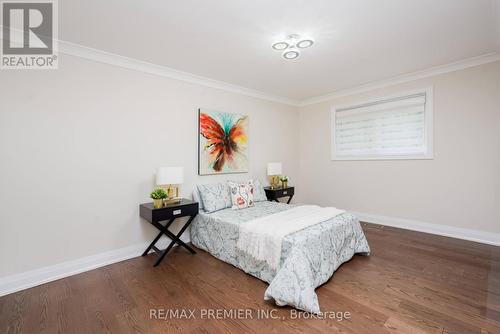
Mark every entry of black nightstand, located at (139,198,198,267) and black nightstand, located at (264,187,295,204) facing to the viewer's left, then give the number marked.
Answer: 0

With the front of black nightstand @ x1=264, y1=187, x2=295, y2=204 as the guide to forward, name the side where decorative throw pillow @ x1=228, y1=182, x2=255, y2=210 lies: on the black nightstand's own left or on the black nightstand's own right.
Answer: on the black nightstand's own right

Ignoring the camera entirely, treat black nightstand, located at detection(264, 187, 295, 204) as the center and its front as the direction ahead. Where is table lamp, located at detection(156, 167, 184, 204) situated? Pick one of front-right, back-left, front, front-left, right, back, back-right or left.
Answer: right

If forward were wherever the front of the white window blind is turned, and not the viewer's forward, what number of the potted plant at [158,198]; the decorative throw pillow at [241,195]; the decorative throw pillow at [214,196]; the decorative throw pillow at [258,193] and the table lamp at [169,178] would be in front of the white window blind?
5

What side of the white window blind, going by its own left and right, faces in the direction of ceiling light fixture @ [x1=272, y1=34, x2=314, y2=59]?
front

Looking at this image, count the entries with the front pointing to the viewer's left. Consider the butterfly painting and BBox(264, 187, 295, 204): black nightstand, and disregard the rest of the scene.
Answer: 0

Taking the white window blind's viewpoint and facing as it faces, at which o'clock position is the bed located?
The bed is roughly at 11 o'clock from the white window blind.

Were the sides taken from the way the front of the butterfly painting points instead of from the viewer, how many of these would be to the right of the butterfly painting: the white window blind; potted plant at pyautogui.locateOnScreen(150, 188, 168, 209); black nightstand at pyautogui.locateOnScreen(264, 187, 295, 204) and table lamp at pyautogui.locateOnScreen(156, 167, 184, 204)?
2

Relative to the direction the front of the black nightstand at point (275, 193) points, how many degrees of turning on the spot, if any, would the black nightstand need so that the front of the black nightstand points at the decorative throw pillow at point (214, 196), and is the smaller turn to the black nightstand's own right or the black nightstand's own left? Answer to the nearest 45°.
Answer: approximately 90° to the black nightstand's own right

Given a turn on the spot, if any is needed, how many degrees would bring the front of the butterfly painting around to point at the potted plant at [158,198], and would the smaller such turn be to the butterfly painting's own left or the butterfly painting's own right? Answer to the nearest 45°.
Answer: approximately 90° to the butterfly painting's own right
